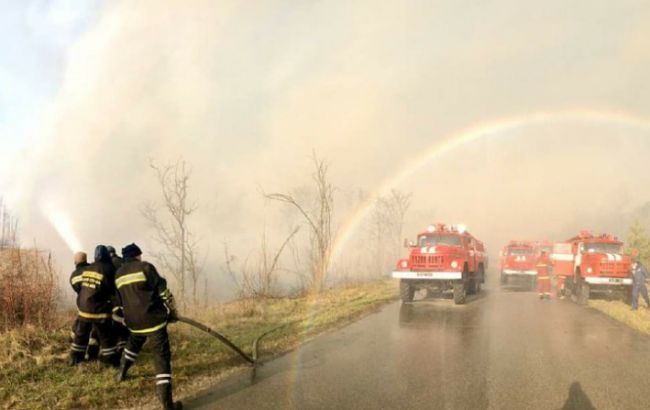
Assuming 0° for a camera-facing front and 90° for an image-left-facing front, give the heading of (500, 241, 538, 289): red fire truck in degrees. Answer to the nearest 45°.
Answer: approximately 0°

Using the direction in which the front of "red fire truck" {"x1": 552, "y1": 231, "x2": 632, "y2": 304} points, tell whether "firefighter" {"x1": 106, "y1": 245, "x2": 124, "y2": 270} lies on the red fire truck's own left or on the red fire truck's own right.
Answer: on the red fire truck's own right

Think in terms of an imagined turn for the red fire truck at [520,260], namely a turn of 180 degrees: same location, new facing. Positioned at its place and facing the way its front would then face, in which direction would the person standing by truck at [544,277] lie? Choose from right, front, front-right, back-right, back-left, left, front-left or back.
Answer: back

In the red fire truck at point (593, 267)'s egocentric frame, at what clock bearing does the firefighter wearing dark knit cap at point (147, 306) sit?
The firefighter wearing dark knit cap is roughly at 2 o'clock from the red fire truck.

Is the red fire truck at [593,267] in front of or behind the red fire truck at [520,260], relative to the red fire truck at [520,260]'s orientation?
in front

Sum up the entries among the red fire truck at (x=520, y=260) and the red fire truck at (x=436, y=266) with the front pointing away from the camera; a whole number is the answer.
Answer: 0

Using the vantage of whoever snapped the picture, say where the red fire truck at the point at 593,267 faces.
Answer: facing the viewer and to the right of the viewer

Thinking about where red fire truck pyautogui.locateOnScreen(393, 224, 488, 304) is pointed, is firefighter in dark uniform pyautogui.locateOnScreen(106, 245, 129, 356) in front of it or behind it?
in front

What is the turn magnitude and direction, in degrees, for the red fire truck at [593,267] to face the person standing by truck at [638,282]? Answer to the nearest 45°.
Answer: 0° — it already faces them

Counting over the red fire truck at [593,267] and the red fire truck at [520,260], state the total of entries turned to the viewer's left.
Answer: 0

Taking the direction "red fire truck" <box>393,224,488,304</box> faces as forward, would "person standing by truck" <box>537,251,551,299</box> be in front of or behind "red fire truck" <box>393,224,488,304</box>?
behind

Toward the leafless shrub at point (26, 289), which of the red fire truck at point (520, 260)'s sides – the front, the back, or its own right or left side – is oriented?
front

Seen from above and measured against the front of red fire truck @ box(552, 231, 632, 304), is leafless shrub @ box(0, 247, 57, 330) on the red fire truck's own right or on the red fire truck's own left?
on the red fire truck's own right

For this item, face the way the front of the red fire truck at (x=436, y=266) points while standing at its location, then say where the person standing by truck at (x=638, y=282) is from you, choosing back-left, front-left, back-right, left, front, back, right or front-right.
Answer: back-left

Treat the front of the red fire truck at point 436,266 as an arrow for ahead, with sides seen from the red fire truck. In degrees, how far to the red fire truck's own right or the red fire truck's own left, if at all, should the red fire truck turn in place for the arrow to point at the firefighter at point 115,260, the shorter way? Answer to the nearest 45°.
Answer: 0° — it already faces them
